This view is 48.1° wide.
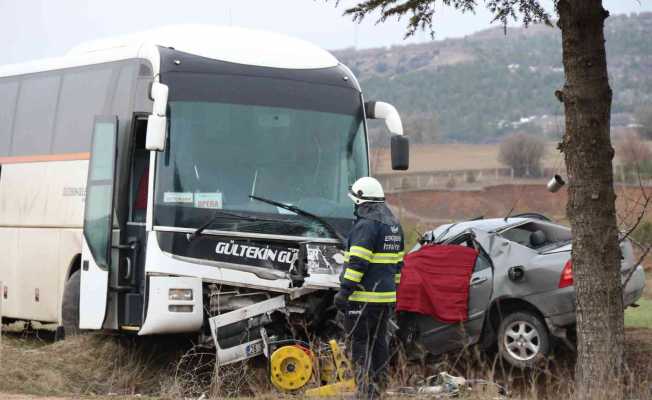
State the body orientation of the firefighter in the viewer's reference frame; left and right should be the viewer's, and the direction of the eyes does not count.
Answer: facing away from the viewer and to the left of the viewer

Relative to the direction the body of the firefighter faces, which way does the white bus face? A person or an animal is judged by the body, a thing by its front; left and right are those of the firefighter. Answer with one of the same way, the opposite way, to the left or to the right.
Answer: the opposite way

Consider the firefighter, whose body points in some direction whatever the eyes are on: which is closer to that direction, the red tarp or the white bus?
the white bus

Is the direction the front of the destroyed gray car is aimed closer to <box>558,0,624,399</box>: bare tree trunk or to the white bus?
the white bus

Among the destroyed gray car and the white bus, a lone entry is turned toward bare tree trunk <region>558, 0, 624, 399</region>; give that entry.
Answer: the white bus

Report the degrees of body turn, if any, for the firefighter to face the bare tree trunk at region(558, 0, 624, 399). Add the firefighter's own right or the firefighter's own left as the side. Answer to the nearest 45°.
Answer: approximately 135° to the firefighter's own right

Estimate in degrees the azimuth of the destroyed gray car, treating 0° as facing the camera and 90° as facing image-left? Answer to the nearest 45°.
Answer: approximately 135°

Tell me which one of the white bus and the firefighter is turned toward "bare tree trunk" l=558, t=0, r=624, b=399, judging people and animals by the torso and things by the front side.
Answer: the white bus
